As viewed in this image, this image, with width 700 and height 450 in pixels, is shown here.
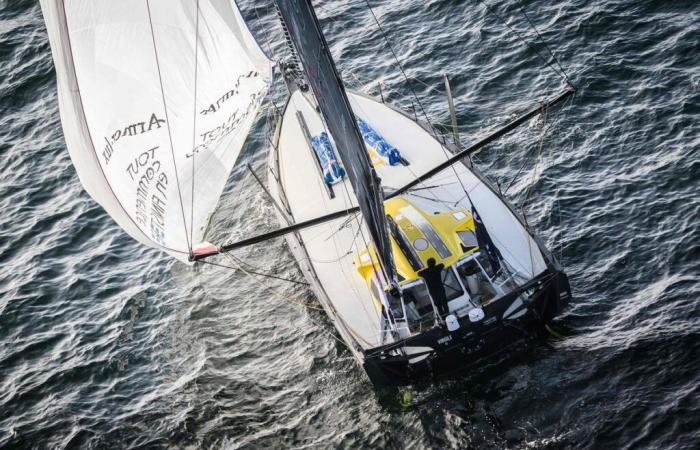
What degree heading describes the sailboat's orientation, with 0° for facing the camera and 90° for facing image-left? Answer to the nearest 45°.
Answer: approximately 135°
